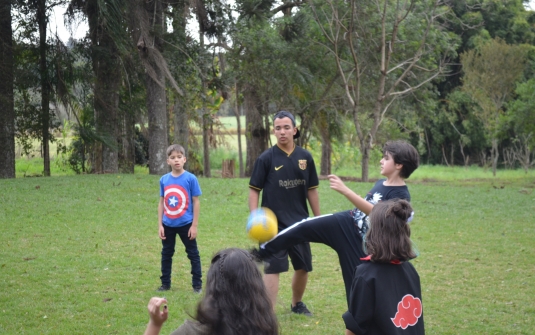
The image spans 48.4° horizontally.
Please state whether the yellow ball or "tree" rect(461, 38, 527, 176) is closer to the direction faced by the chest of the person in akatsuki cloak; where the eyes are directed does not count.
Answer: the yellow ball

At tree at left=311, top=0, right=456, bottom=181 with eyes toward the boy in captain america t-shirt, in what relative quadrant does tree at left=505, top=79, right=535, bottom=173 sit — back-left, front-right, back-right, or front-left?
back-left

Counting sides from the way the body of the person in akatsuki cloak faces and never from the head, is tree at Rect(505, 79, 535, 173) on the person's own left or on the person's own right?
on the person's own right

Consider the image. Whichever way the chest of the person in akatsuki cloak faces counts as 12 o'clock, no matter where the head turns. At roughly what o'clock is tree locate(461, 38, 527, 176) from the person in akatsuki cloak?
The tree is roughly at 2 o'clock from the person in akatsuki cloak.

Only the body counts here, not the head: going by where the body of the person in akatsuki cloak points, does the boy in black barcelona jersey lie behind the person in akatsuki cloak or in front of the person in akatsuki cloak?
in front

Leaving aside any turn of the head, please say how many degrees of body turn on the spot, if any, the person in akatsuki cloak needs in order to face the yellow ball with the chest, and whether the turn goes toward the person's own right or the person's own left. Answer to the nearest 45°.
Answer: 0° — they already face it

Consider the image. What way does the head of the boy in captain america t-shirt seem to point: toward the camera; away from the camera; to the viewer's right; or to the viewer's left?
toward the camera

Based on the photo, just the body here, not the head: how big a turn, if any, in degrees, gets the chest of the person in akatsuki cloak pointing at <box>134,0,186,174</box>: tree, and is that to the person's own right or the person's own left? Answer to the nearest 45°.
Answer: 0° — they already face it

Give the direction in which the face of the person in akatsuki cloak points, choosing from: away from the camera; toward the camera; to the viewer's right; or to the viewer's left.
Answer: away from the camera

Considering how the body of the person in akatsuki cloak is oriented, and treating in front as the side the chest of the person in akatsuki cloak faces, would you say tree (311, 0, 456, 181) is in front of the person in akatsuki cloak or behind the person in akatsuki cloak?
in front

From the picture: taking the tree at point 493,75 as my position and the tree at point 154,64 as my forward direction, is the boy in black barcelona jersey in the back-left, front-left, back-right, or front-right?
front-left

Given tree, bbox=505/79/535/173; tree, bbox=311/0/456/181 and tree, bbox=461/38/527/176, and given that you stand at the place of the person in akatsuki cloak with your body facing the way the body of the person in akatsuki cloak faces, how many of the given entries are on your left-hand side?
0

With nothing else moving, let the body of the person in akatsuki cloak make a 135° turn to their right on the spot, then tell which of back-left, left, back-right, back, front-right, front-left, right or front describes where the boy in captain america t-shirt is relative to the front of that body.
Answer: back-left

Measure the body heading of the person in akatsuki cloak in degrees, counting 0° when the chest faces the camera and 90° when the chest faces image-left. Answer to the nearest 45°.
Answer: approximately 135°
